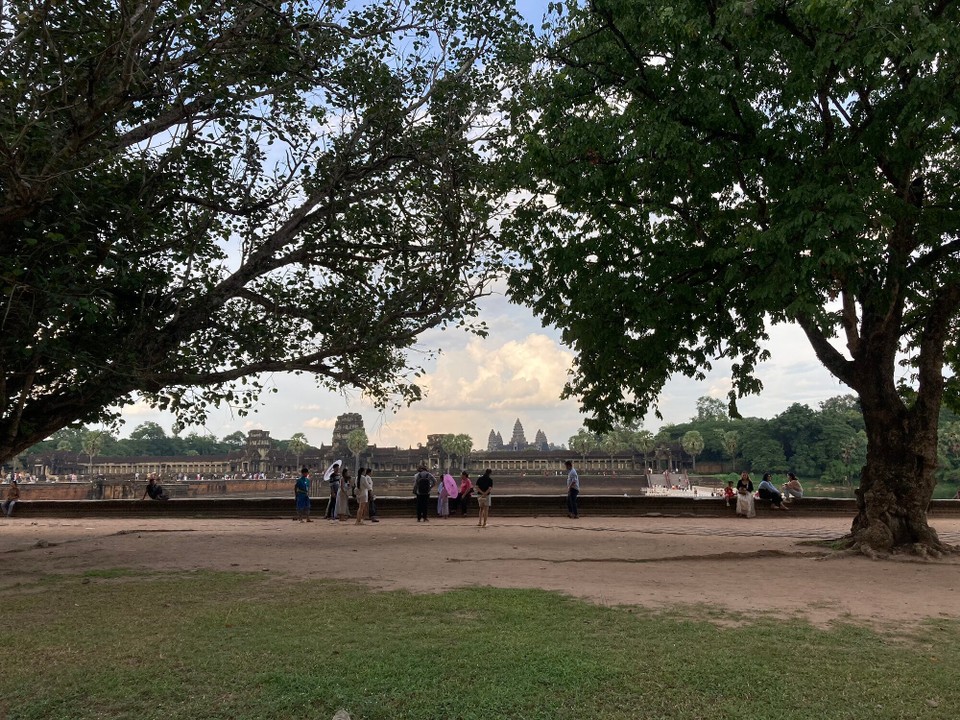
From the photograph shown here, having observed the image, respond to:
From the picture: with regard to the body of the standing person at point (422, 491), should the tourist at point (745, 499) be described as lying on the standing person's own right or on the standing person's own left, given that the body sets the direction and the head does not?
on the standing person's own right

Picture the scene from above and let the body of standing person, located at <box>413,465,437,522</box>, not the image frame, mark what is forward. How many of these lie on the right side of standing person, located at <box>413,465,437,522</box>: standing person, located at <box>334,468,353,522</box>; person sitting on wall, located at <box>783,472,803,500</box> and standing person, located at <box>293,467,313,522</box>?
1

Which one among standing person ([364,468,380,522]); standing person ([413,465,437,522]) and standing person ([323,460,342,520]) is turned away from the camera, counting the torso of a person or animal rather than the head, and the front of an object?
standing person ([413,465,437,522])

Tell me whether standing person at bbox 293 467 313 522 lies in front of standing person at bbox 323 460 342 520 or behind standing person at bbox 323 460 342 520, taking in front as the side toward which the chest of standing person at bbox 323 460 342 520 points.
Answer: behind

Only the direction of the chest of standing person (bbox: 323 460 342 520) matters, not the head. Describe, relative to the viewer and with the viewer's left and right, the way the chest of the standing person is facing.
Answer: facing to the right of the viewer

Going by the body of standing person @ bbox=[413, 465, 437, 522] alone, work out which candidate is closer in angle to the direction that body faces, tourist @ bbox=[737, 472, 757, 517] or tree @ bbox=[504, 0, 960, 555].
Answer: the tourist

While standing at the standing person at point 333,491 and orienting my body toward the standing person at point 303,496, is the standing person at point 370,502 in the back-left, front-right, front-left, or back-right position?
back-left

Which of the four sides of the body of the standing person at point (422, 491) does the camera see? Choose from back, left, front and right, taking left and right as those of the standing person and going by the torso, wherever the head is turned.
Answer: back

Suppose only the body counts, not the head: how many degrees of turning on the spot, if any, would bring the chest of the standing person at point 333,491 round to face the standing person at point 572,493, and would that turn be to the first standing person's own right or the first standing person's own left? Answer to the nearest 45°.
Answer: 0° — they already face them

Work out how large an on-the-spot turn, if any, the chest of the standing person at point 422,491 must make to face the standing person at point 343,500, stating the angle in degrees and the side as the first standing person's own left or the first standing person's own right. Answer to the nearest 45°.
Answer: approximately 45° to the first standing person's own left
